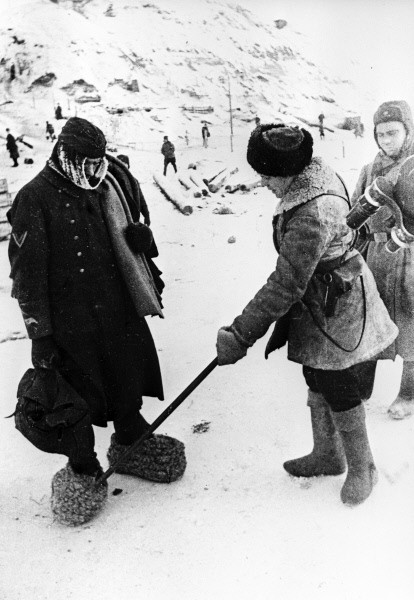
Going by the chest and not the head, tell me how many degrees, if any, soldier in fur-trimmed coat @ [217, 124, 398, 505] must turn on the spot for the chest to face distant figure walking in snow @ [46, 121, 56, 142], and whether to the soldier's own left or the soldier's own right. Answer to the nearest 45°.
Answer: approximately 45° to the soldier's own right

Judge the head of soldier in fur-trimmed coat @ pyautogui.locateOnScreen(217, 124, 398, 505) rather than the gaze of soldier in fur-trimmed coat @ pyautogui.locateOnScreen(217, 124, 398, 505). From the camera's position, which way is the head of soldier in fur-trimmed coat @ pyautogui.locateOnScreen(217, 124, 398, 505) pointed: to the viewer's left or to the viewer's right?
to the viewer's left

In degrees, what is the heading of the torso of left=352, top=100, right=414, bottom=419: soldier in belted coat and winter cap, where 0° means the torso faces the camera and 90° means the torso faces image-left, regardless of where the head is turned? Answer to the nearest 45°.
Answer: approximately 45°

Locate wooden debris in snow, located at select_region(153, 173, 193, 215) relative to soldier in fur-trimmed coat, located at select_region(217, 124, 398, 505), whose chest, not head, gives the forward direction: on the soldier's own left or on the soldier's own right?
on the soldier's own right

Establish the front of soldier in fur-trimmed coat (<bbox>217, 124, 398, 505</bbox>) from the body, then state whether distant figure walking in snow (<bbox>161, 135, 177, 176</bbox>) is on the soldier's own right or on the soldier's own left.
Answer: on the soldier's own right

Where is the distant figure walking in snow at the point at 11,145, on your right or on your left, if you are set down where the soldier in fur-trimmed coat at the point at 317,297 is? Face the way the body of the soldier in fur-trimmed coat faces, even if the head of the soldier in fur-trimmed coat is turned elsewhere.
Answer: on your right

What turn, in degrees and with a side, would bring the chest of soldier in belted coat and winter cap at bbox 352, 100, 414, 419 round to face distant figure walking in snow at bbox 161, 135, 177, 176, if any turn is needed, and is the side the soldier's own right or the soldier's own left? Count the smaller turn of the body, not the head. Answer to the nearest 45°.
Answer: approximately 90° to the soldier's own right

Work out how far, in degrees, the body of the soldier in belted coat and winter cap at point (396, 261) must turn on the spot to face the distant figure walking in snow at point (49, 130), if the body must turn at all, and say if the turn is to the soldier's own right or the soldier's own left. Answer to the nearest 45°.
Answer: approximately 90° to the soldier's own right

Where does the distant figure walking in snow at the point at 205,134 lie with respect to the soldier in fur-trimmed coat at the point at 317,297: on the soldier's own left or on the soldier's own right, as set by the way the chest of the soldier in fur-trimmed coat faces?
on the soldier's own right

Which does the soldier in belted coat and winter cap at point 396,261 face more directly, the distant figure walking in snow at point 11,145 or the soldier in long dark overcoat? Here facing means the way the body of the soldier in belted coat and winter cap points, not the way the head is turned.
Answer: the soldier in long dark overcoat

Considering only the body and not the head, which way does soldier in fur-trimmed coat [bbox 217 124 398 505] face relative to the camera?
to the viewer's left
